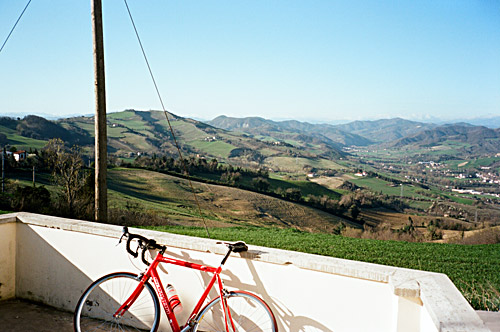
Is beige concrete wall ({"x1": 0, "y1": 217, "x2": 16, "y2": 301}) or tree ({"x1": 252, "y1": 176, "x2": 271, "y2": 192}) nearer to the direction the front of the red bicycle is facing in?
the beige concrete wall

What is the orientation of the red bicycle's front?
to the viewer's left

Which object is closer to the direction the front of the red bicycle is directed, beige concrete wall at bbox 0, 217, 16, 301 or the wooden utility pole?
the beige concrete wall

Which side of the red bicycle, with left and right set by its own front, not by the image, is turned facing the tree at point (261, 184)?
right

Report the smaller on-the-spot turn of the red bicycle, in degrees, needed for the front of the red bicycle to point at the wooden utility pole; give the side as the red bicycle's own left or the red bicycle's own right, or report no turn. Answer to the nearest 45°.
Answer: approximately 90° to the red bicycle's own right

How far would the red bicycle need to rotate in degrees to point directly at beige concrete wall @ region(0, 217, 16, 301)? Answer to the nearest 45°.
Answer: approximately 45° to its right
